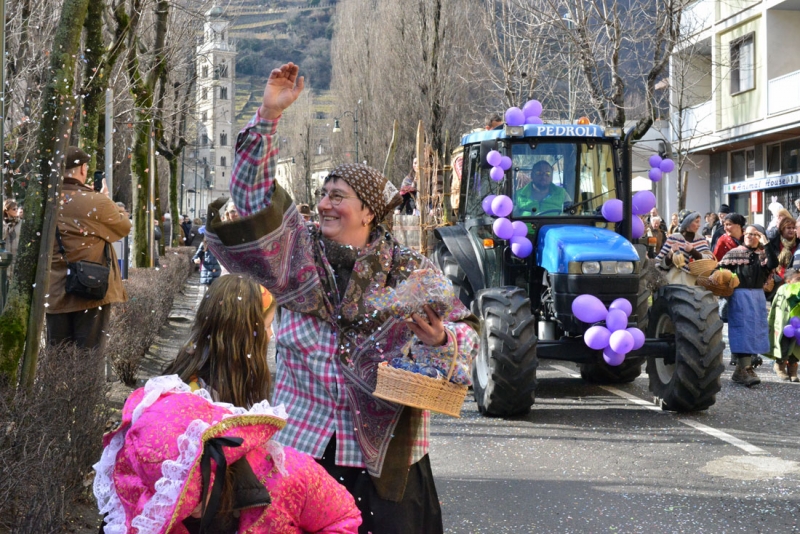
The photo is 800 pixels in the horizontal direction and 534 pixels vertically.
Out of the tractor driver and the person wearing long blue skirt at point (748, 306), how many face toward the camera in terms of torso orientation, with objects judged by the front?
2

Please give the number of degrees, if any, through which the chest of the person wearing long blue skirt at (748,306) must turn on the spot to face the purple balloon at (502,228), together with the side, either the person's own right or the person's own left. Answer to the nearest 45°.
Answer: approximately 45° to the person's own right

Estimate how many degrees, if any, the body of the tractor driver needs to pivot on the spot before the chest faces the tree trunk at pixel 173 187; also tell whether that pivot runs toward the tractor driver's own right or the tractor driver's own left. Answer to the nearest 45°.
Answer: approximately 135° to the tractor driver's own right

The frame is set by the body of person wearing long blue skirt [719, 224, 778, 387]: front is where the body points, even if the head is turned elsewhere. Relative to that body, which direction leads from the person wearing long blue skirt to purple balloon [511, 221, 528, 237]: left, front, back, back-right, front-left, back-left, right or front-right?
front-right

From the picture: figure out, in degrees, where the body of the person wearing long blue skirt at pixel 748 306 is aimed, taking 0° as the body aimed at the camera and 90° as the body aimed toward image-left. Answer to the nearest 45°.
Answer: approximately 0°

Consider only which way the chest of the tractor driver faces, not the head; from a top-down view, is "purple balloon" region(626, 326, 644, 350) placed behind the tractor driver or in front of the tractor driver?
in front

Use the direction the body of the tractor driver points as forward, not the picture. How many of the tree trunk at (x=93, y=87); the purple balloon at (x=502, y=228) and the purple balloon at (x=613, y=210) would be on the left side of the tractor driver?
1

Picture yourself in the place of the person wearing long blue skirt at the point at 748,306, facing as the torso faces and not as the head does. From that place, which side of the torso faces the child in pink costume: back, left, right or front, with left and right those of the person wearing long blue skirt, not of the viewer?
front

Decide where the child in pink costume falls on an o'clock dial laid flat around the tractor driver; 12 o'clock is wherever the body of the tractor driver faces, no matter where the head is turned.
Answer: The child in pink costume is roughly at 12 o'clock from the tractor driver.

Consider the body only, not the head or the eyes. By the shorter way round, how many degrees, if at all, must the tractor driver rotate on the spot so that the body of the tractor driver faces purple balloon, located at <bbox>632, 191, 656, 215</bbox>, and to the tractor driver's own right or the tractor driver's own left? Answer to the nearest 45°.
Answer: approximately 135° to the tractor driver's own left

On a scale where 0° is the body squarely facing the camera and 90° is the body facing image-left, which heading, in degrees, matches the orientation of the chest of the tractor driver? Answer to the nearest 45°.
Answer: approximately 0°

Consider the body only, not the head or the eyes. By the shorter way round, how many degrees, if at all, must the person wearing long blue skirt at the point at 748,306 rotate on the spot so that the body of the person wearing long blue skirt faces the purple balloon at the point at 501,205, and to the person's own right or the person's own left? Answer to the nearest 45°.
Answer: approximately 45° to the person's own right

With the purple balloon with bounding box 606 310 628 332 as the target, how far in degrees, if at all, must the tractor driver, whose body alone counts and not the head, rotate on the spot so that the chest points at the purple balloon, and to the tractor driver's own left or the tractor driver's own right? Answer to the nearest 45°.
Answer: approximately 45° to the tractor driver's own left
